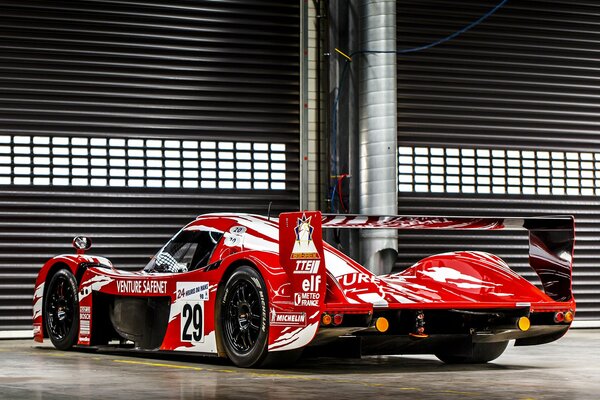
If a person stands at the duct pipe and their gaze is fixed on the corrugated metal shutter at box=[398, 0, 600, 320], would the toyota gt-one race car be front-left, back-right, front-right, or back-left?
back-right

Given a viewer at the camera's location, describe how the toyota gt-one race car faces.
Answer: facing away from the viewer and to the left of the viewer

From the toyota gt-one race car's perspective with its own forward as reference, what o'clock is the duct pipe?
The duct pipe is roughly at 2 o'clock from the toyota gt-one race car.

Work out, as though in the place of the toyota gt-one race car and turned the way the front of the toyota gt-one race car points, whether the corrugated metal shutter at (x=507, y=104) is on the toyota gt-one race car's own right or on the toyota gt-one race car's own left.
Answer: on the toyota gt-one race car's own right

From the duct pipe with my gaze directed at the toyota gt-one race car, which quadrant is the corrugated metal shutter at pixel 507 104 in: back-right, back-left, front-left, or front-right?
back-left
